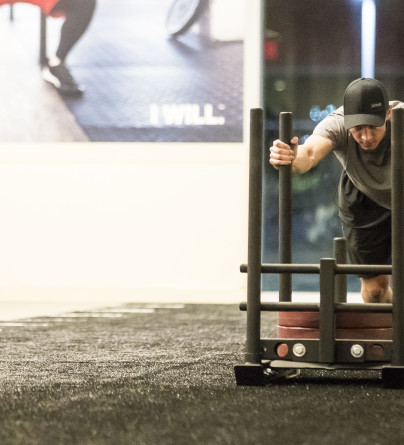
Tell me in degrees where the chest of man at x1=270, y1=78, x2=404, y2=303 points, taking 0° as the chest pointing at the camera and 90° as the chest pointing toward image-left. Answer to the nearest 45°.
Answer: approximately 0°
